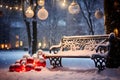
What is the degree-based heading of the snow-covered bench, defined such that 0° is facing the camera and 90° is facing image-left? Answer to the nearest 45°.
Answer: approximately 45°
